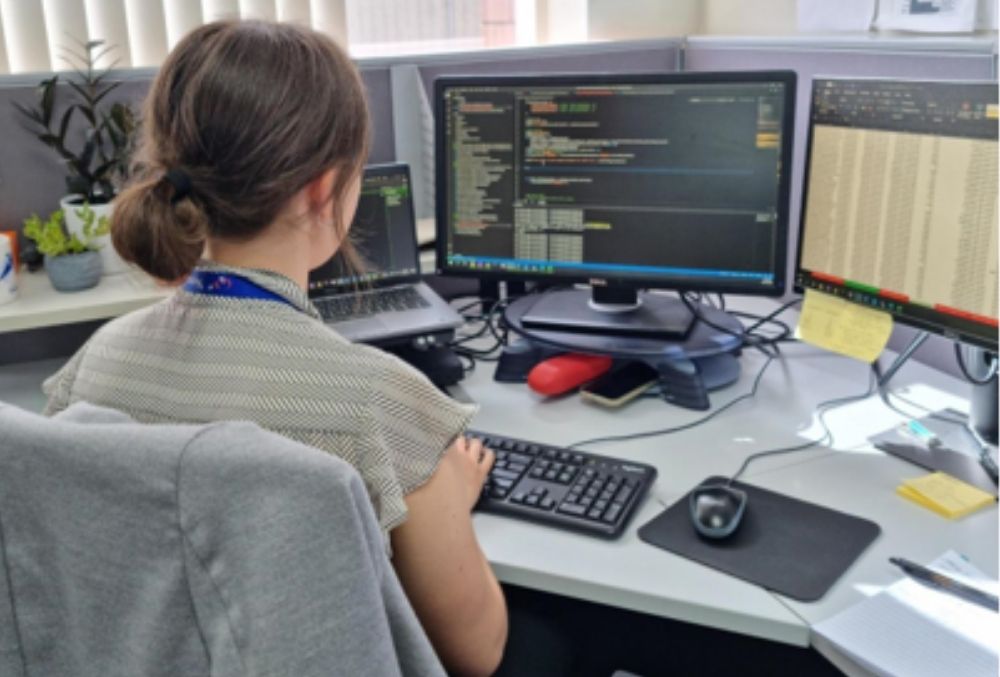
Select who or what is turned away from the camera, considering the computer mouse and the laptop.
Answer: the computer mouse

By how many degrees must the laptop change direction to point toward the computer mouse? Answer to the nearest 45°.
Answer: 0° — it already faces it

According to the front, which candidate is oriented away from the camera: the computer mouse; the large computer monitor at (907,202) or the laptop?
the computer mouse

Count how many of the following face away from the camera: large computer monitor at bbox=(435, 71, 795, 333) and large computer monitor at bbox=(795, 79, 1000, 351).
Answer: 0

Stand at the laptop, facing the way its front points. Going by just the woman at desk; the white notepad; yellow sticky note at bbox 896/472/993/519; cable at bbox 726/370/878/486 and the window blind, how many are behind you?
1

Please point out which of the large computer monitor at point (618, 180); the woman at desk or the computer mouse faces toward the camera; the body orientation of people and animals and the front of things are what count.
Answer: the large computer monitor

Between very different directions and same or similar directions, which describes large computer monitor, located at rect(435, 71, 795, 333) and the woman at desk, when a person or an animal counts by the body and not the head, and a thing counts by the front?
very different directions

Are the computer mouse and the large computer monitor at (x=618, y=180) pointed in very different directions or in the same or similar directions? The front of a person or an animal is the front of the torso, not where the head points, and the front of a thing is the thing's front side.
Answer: very different directions

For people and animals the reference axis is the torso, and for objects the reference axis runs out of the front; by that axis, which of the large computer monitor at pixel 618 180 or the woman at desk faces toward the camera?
the large computer monitor

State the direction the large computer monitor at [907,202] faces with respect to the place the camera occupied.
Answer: facing the viewer and to the left of the viewer

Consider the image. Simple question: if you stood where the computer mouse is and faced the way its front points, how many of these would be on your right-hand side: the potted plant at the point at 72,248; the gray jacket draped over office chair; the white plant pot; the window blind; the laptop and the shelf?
0

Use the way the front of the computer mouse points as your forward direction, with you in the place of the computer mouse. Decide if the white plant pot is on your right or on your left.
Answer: on your left

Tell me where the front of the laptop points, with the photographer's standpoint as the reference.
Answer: facing the viewer and to the right of the viewer

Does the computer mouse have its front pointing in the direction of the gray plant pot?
no

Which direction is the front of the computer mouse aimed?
away from the camera

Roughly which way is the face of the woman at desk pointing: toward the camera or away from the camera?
away from the camera

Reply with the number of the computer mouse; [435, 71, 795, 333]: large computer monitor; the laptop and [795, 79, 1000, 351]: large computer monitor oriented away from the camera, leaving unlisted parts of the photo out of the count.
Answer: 1

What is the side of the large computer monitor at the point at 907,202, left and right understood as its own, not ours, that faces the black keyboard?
front

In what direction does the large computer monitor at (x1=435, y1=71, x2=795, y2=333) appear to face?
toward the camera
